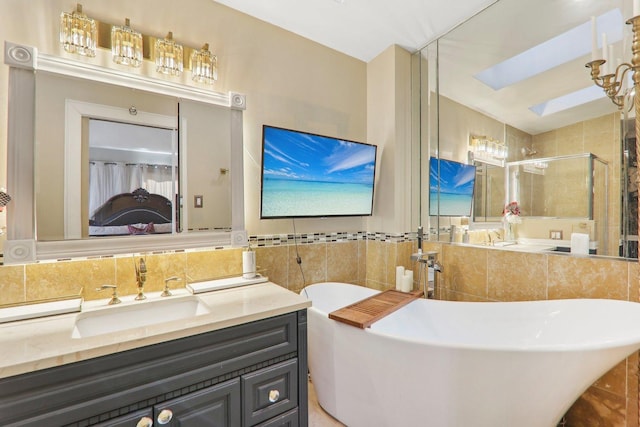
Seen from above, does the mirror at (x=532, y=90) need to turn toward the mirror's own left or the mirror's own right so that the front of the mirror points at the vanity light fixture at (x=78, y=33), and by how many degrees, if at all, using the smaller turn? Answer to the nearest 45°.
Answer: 0° — it already faces it

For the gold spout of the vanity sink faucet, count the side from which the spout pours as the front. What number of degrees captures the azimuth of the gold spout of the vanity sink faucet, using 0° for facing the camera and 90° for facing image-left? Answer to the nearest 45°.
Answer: approximately 315°

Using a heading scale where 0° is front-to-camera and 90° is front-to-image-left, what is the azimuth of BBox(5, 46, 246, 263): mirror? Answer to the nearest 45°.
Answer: approximately 315°

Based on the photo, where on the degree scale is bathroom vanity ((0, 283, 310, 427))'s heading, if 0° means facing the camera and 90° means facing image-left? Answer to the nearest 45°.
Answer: approximately 315°
